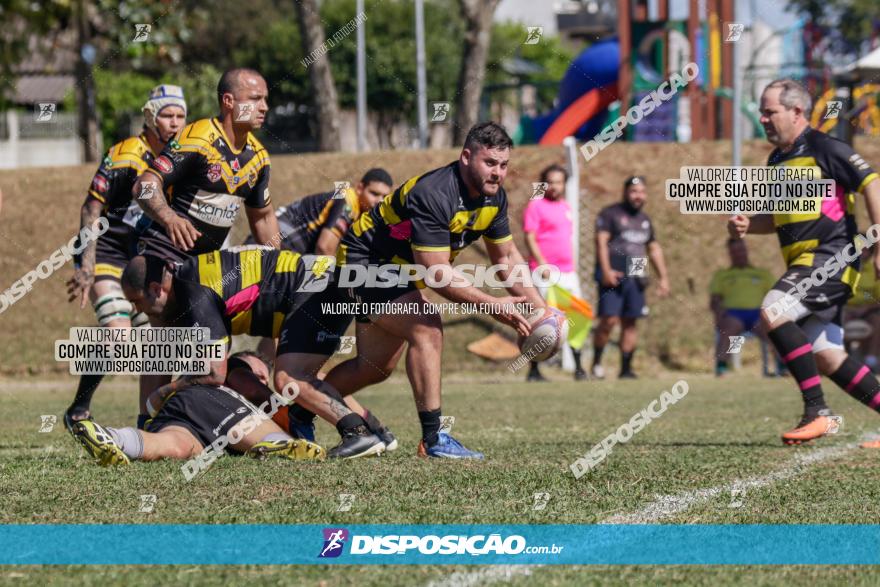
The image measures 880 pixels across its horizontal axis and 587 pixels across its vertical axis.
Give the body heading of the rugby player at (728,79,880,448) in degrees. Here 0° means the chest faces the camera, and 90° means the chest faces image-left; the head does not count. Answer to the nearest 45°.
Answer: approximately 90°

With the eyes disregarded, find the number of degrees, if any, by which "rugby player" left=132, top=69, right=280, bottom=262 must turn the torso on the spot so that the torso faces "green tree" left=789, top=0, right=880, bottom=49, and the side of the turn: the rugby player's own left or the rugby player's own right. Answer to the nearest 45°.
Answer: approximately 90° to the rugby player's own left

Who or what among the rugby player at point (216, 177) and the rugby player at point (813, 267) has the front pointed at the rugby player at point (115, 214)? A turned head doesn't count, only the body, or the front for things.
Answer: the rugby player at point (813, 267)

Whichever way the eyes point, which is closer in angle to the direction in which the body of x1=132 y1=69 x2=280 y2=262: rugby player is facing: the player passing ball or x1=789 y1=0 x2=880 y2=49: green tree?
the player passing ball

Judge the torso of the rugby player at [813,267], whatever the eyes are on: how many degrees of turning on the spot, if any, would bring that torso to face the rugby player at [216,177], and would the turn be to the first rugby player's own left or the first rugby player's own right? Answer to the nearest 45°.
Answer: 0° — they already face them

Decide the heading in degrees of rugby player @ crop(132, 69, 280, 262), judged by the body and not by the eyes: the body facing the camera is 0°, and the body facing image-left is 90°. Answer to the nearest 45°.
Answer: approximately 315°

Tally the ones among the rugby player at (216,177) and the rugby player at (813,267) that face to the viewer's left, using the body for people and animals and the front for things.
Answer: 1

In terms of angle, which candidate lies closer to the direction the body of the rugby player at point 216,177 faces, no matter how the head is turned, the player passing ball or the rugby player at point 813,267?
the player passing ball

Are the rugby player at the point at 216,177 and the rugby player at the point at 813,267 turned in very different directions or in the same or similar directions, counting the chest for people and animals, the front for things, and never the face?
very different directions
